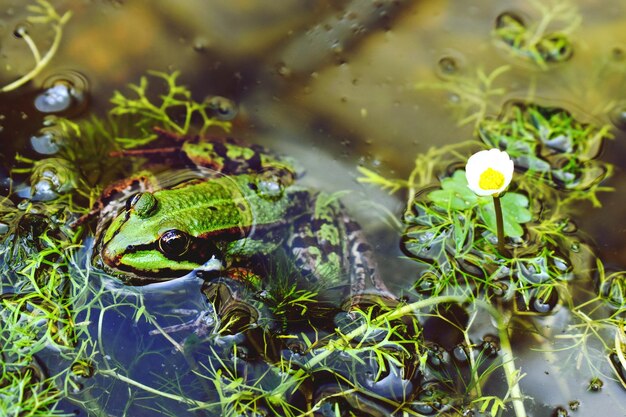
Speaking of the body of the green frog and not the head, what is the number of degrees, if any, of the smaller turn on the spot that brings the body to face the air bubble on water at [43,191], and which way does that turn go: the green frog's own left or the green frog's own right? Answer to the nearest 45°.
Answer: approximately 45° to the green frog's own right

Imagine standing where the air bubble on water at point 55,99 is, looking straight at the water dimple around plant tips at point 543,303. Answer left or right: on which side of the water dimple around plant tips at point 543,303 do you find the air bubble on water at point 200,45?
left

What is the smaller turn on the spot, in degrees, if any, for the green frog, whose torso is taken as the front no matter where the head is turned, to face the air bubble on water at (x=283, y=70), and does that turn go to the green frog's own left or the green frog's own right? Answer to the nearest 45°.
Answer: approximately 135° to the green frog's own right

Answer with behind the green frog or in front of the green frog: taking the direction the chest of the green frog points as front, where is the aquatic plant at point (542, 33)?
behind

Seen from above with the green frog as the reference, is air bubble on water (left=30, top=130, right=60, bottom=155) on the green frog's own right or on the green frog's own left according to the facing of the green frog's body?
on the green frog's own right

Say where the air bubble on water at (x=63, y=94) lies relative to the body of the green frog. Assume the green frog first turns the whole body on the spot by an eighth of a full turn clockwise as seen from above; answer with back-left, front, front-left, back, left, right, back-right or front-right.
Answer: front-right

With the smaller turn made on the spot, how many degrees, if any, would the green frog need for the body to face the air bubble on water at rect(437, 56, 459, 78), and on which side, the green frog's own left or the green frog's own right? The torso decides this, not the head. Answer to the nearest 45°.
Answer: approximately 180°

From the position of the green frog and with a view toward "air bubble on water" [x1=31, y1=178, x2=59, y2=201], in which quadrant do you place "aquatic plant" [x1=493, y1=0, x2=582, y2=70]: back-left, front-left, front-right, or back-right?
back-right

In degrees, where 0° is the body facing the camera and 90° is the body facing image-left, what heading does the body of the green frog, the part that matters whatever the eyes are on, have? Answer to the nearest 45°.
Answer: approximately 45°
